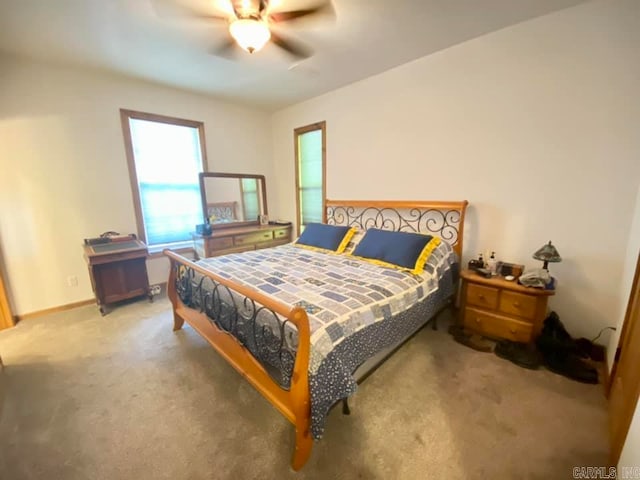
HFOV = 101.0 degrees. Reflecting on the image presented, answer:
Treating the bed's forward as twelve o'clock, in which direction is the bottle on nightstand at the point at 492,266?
The bottle on nightstand is roughly at 7 o'clock from the bed.

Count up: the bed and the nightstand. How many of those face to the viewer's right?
0

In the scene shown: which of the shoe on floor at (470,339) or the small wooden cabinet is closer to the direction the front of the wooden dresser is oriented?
the shoe on floor

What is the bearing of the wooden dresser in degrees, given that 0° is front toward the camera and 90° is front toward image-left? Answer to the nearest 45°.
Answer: approximately 315°

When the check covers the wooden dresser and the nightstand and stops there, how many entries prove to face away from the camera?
0

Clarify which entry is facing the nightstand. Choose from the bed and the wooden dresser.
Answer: the wooden dresser

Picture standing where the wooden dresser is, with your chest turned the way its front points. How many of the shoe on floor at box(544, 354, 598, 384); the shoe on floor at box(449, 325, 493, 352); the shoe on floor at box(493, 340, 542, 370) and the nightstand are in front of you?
4

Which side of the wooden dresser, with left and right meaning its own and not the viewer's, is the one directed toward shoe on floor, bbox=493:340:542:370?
front

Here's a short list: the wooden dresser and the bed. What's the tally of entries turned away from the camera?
0

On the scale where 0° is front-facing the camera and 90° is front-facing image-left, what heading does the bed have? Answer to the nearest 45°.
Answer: approximately 45°

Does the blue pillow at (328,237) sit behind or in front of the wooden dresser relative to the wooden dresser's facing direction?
in front

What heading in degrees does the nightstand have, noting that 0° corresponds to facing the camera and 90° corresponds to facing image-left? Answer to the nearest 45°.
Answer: approximately 45°
